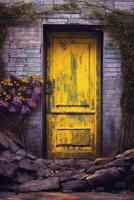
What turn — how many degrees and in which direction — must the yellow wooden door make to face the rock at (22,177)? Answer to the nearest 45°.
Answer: approximately 45° to its right

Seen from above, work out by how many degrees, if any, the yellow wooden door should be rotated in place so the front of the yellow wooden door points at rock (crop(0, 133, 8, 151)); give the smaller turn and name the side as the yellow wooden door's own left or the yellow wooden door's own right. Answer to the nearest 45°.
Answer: approximately 45° to the yellow wooden door's own right

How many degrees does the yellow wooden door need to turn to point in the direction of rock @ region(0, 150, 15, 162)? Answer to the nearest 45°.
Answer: approximately 45° to its right

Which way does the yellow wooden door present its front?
toward the camera

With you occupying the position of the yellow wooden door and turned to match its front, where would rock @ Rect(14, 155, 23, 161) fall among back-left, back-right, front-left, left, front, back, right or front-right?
front-right

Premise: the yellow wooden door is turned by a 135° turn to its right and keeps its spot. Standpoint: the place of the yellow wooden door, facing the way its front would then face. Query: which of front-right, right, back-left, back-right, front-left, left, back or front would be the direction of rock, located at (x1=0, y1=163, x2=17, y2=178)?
left
